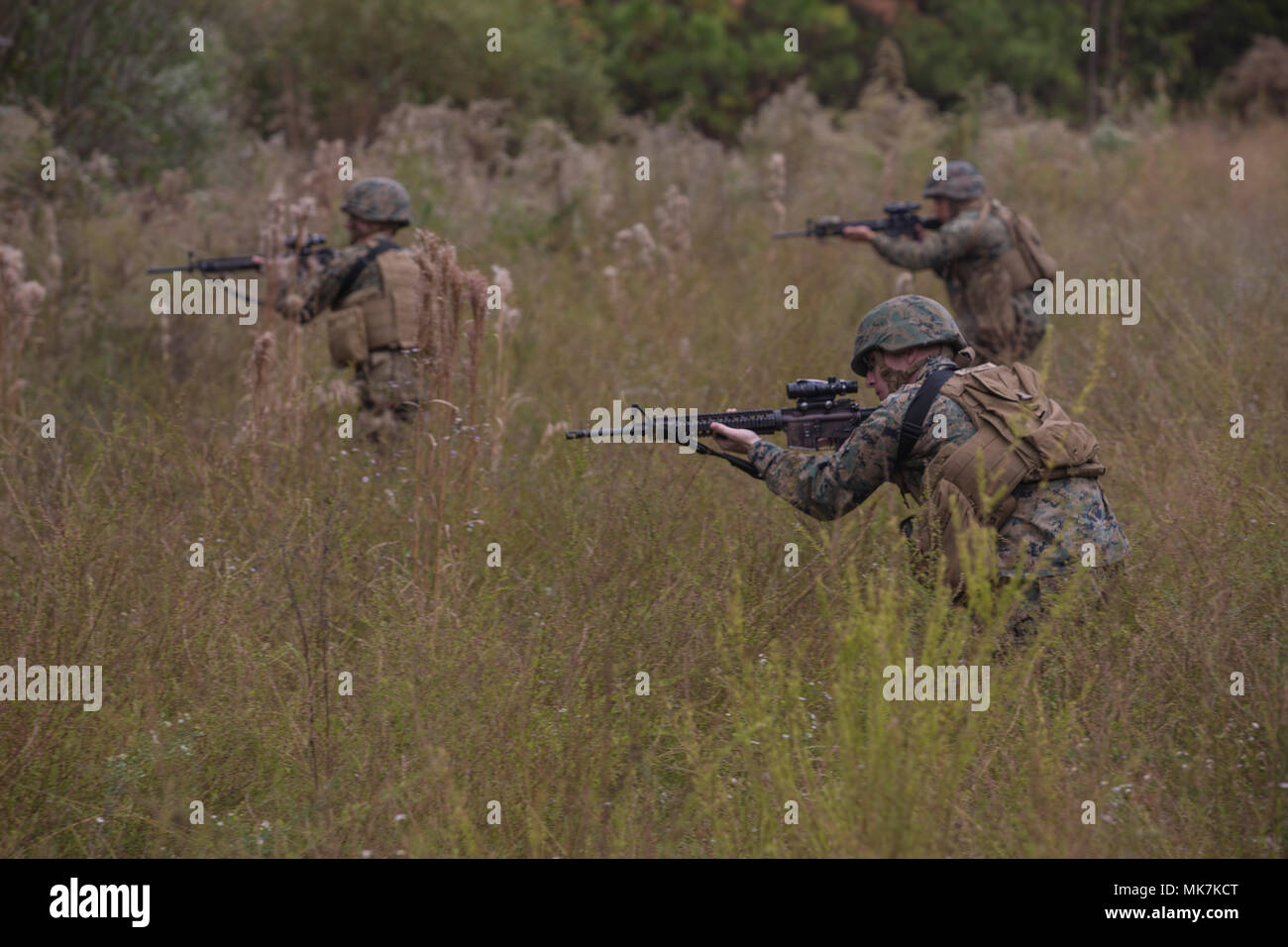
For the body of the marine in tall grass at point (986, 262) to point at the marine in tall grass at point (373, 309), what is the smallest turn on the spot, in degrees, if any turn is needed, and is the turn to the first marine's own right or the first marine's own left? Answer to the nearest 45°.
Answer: approximately 45° to the first marine's own left

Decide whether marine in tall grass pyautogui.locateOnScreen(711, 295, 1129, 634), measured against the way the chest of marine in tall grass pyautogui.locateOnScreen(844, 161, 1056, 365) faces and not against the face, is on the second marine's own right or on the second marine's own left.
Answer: on the second marine's own left

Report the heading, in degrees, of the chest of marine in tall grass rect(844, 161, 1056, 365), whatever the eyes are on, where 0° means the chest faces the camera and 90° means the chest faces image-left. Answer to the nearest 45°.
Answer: approximately 90°
